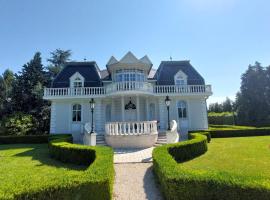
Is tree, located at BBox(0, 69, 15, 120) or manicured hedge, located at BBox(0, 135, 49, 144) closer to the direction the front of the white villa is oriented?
the manicured hedge

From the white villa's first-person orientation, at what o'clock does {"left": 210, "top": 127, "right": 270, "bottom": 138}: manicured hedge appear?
The manicured hedge is roughly at 9 o'clock from the white villa.

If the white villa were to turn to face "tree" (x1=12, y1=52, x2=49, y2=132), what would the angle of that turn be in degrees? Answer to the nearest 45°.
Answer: approximately 135° to its right

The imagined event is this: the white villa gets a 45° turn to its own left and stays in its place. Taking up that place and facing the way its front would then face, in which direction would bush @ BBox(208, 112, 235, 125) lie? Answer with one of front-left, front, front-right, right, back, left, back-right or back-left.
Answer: left

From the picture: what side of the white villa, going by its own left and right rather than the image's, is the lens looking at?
front

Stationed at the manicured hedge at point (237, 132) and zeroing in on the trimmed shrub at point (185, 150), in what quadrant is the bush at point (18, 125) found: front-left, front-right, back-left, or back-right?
front-right

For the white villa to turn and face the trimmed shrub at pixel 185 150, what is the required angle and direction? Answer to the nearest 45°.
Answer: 0° — it already faces it

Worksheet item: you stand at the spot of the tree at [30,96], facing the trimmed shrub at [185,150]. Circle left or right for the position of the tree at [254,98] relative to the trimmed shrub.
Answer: left

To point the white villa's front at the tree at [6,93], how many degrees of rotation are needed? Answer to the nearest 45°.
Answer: approximately 135° to its right

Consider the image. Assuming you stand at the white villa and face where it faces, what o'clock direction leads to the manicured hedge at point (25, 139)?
The manicured hedge is roughly at 3 o'clock from the white villa.

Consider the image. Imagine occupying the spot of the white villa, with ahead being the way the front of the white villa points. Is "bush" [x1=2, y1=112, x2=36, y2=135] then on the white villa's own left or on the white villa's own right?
on the white villa's own right

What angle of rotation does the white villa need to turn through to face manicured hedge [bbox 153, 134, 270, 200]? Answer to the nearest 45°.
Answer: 0° — it already faces it

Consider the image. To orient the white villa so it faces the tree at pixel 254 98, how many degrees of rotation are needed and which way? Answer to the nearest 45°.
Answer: approximately 135° to its left

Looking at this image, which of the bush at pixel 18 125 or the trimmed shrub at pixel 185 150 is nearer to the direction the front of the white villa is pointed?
the trimmed shrub
